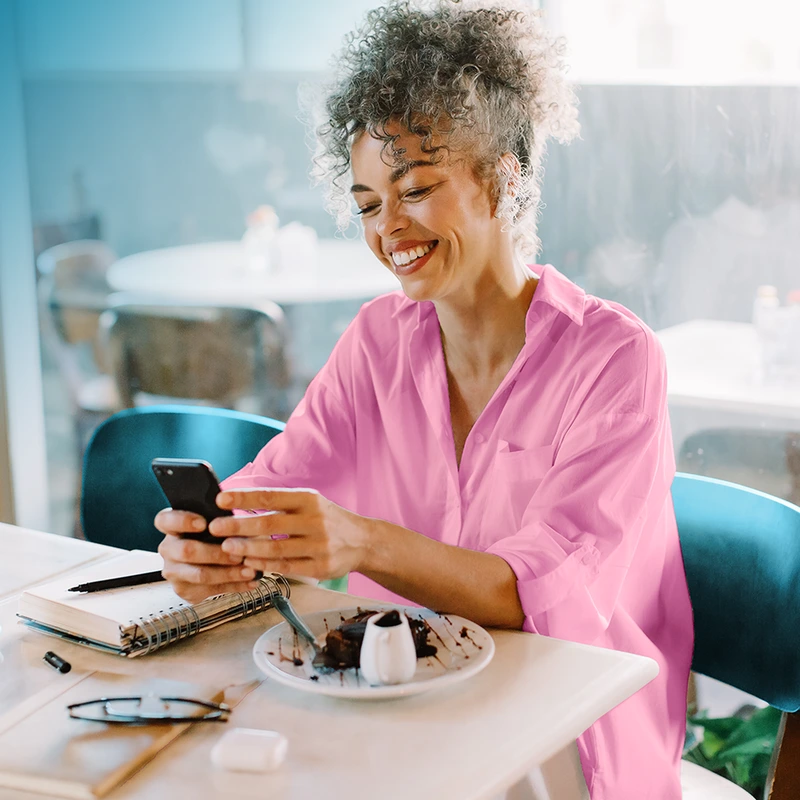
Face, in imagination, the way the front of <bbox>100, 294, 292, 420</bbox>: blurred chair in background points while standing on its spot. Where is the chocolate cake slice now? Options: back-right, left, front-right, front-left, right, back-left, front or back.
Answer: back

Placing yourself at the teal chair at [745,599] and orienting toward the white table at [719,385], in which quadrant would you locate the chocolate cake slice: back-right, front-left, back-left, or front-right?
back-left

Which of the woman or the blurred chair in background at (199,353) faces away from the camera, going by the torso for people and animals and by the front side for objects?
the blurred chair in background

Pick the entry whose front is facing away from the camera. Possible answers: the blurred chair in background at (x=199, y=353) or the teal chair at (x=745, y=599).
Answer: the blurred chair in background

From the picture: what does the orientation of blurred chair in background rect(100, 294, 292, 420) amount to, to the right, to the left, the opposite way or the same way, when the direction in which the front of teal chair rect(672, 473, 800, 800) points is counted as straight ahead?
to the right

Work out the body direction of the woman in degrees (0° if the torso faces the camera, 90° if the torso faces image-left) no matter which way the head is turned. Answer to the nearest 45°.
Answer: approximately 45°

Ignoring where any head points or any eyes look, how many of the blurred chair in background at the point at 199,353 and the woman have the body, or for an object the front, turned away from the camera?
1

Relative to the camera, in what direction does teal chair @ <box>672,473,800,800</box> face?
facing the viewer and to the left of the viewer

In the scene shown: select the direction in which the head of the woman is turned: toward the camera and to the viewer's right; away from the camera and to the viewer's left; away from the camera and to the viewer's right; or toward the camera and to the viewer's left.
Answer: toward the camera and to the viewer's left

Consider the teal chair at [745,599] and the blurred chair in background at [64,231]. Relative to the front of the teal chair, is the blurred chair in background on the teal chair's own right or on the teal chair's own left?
on the teal chair's own right

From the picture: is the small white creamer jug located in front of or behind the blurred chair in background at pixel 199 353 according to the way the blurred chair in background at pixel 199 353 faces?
behind

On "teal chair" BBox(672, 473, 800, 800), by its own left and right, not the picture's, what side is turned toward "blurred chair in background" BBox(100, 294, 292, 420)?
right

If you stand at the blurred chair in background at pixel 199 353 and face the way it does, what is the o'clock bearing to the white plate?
The white plate is roughly at 6 o'clock from the blurred chair in background.

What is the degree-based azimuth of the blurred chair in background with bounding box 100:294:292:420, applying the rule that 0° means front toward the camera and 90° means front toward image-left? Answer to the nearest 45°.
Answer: approximately 180°
